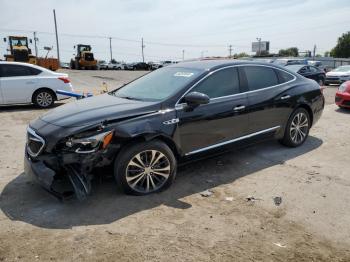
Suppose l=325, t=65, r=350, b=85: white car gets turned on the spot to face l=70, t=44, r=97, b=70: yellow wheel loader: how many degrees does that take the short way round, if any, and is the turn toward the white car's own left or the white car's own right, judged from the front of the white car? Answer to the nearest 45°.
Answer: approximately 90° to the white car's own right

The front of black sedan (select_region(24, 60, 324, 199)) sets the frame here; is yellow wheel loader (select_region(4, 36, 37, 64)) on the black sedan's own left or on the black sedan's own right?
on the black sedan's own right

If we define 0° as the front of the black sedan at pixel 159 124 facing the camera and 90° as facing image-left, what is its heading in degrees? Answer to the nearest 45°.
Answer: approximately 45°

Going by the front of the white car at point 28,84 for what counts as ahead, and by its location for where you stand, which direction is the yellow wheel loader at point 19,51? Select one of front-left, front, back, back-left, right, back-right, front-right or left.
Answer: right

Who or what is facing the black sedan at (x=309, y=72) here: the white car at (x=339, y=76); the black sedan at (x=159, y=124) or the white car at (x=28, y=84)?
the white car at (x=339, y=76)

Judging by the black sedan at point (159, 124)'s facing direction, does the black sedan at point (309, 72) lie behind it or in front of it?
behind

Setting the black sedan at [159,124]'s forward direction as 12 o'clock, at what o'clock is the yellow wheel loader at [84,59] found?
The yellow wheel loader is roughly at 4 o'clock from the black sedan.

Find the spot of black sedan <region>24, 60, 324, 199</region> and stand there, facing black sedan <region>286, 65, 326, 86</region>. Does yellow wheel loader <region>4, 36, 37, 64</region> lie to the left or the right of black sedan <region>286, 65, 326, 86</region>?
left

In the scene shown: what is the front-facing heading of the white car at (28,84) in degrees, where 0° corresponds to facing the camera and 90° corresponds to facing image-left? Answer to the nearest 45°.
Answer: approximately 90°

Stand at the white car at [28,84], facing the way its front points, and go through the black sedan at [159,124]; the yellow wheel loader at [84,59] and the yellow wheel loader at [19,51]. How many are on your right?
2

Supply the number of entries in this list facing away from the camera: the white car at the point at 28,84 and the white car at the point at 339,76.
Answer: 0
